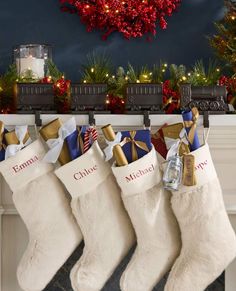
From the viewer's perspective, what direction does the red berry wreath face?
toward the camera

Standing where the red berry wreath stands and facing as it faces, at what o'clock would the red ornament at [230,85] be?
The red ornament is roughly at 10 o'clock from the red berry wreath.

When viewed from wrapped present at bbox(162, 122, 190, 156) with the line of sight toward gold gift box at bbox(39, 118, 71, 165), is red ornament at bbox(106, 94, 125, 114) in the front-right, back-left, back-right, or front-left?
front-right

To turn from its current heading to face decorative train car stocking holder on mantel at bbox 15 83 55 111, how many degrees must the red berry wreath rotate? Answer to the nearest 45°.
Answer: approximately 45° to its right
